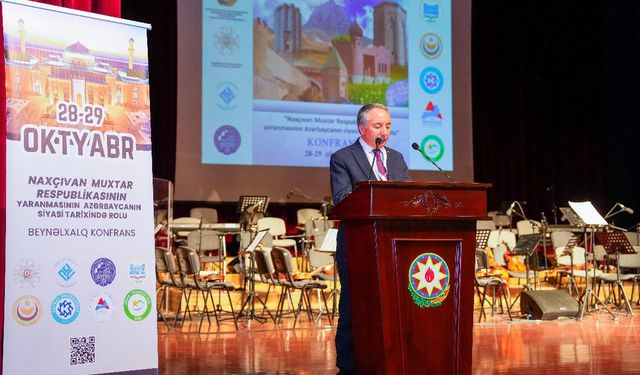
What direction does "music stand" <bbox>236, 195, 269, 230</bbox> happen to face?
away from the camera

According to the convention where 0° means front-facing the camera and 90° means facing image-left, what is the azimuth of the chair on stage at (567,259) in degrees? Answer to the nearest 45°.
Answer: approximately 0°

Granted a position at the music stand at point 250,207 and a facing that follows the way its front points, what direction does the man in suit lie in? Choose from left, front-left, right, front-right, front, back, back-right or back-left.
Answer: back

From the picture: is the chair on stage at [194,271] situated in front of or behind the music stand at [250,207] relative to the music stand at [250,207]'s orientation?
behind

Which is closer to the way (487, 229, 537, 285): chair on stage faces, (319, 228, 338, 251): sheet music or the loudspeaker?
the loudspeaker

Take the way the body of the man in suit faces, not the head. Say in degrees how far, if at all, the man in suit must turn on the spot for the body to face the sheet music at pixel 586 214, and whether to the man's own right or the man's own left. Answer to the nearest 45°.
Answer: approximately 90° to the man's own left

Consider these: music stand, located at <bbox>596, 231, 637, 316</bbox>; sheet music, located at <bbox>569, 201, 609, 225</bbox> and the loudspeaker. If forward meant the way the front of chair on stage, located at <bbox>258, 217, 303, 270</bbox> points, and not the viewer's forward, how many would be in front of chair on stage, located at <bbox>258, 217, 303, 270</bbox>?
3

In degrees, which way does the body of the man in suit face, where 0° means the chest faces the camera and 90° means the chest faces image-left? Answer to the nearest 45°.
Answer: approximately 315°
